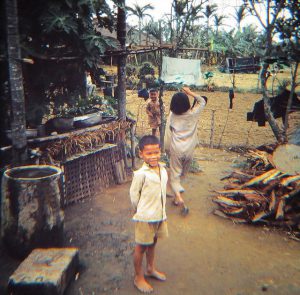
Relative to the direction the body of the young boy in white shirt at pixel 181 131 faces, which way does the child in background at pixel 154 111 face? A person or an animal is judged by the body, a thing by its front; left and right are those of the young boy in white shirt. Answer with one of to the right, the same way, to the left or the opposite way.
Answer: the opposite way

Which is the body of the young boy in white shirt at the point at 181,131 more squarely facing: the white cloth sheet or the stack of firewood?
the white cloth sheet

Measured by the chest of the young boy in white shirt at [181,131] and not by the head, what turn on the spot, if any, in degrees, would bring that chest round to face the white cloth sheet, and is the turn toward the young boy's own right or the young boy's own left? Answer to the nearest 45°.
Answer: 0° — they already face it

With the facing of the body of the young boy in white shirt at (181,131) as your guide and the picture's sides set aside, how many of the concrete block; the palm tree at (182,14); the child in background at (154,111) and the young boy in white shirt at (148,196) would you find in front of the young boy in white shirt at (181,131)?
2

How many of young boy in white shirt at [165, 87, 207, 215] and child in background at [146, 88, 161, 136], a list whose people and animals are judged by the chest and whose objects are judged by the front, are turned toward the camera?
1

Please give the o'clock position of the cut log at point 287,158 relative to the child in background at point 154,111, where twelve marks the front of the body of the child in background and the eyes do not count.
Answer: The cut log is roughly at 11 o'clock from the child in background.

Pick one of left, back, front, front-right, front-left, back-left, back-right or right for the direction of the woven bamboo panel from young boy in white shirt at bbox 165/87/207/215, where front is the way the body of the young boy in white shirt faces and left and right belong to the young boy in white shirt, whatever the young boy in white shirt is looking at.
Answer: left

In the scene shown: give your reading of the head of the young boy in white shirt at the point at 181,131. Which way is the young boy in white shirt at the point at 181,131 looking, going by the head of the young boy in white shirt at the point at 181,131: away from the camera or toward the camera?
away from the camera

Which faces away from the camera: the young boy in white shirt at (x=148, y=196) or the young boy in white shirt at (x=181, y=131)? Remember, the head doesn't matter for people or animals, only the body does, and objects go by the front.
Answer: the young boy in white shirt at (x=181, y=131)

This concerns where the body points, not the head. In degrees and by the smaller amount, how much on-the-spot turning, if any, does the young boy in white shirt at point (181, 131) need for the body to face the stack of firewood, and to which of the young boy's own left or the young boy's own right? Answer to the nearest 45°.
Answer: approximately 90° to the young boy's own right

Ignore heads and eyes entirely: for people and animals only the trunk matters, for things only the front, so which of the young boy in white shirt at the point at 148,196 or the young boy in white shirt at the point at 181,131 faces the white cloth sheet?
the young boy in white shirt at the point at 181,131

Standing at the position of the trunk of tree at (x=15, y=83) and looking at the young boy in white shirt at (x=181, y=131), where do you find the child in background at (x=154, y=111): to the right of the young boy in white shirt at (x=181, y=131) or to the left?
left

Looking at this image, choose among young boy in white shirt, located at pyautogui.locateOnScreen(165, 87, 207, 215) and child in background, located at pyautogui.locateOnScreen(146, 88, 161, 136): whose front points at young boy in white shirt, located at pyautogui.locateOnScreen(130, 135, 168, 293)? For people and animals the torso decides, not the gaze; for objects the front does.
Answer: the child in background

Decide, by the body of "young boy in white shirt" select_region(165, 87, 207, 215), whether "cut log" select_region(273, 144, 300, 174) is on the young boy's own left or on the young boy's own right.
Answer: on the young boy's own right

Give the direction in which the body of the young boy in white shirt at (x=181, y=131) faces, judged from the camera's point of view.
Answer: away from the camera
